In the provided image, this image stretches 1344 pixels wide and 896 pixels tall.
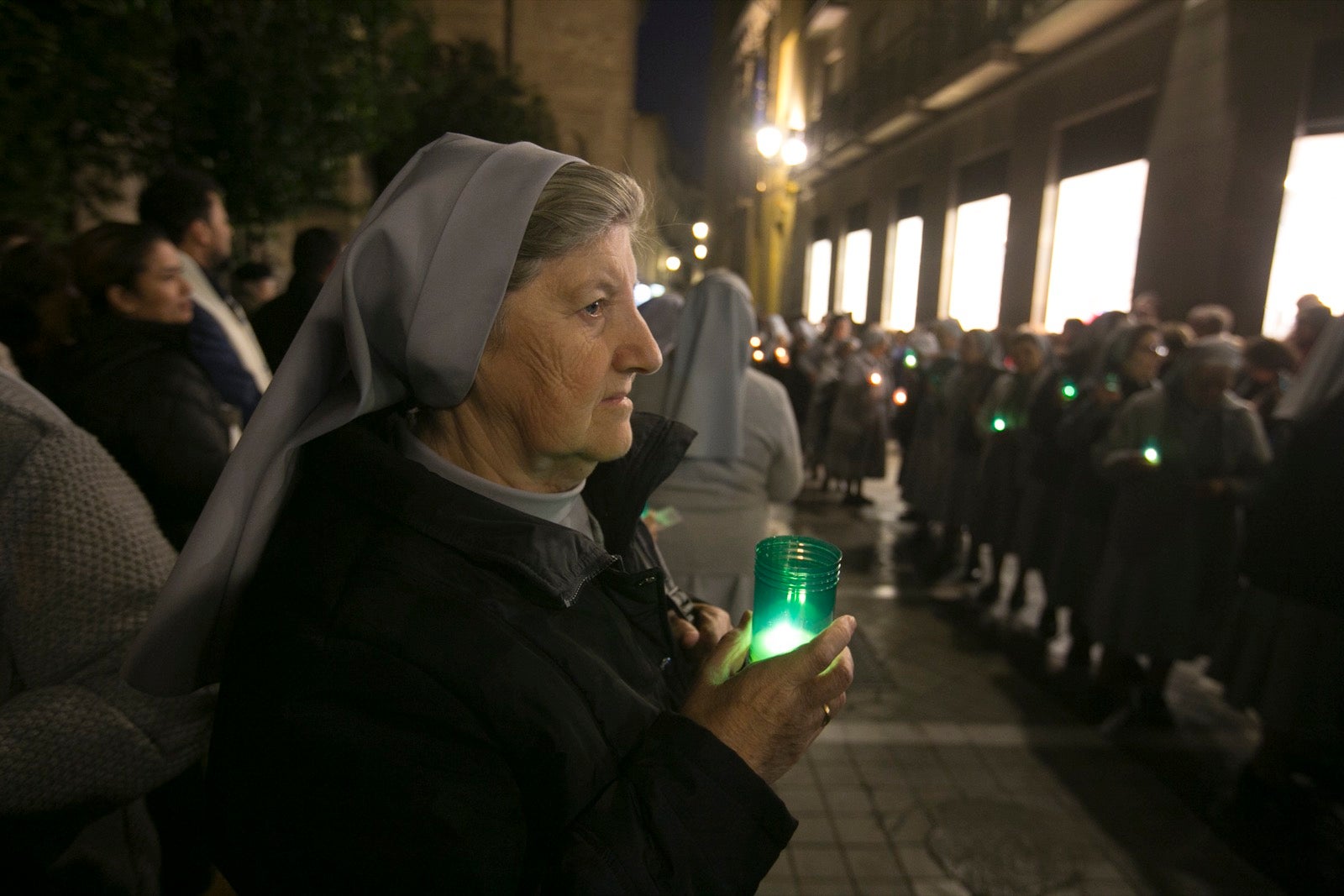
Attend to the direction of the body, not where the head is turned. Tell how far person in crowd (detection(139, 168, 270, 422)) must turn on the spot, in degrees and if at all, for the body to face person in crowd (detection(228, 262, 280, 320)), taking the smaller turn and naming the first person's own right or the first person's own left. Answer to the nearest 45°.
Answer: approximately 90° to the first person's own left

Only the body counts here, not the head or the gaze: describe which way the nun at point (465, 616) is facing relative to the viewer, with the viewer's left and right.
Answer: facing to the right of the viewer

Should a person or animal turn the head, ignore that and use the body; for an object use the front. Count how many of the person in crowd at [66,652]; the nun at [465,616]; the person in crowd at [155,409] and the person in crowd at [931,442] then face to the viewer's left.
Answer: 1

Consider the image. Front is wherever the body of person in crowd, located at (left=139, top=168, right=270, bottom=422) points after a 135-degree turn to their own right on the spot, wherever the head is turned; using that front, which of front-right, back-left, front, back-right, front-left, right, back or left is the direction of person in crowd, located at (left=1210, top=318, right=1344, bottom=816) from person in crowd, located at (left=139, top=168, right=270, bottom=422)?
left

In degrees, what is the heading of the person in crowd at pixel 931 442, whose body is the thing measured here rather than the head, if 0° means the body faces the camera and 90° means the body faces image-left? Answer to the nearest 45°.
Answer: approximately 90°

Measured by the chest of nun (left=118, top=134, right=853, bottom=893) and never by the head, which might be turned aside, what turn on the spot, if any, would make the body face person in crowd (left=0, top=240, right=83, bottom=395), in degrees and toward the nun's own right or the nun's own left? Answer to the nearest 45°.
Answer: approximately 135° to the nun's own left

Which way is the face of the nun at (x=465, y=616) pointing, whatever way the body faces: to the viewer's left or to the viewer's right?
to the viewer's right

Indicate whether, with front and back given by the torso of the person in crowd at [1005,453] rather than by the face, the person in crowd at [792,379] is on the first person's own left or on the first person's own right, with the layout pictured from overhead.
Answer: on the first person's own right

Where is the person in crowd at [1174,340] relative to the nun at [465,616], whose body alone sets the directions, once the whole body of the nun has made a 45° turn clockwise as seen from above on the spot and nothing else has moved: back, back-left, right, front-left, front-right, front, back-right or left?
left

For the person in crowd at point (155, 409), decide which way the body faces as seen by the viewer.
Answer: to the viewer's right

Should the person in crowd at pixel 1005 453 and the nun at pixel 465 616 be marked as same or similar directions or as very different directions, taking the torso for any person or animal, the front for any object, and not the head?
very different directions

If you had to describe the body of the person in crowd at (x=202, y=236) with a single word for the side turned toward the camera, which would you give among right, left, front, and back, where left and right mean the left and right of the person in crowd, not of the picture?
right

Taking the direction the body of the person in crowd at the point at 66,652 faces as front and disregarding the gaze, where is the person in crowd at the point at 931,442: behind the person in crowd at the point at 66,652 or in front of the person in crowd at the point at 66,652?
in front

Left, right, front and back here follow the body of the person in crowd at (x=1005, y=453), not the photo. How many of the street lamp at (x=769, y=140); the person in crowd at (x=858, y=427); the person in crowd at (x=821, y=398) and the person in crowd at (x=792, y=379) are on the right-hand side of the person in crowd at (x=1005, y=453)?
4

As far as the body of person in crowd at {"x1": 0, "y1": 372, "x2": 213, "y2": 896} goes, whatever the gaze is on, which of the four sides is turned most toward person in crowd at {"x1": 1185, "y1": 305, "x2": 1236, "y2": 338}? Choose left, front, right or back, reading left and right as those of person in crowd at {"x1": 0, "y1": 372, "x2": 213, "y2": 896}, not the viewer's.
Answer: front
